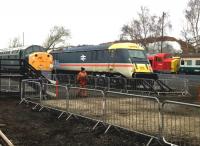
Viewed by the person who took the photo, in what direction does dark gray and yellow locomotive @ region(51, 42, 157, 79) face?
facing the viewer and to the right of the viewer

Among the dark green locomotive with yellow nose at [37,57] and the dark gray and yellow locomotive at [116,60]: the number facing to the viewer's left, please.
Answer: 0

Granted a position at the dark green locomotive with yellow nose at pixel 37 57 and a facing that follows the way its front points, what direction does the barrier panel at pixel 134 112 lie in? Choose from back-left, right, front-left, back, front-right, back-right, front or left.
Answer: front-right

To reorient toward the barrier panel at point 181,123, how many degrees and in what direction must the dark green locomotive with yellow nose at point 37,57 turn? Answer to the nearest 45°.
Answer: approximately 45° to its right

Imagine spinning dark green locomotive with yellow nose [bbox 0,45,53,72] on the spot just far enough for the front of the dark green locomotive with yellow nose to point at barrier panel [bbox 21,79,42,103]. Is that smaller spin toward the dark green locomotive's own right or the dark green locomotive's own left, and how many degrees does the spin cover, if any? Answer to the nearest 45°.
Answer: approximately 45° to the dark green locomotive's own right

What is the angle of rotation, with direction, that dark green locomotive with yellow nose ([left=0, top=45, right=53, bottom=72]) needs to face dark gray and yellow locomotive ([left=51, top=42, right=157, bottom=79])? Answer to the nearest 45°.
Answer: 0° — it already faces it

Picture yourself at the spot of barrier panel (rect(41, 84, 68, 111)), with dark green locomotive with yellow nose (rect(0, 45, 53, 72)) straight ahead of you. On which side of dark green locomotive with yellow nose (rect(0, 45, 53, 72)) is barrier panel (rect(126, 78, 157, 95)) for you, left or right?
right

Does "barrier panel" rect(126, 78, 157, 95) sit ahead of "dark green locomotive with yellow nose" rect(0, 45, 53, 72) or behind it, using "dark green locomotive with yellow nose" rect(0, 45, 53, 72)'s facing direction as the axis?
ahead

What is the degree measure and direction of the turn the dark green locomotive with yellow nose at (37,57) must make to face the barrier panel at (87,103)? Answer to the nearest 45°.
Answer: approximately 45° to its right

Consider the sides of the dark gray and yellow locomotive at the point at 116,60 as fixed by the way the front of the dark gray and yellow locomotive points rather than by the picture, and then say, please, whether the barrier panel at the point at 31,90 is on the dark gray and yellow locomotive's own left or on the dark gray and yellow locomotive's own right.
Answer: on the dark gray and yellow locomotive's own right
